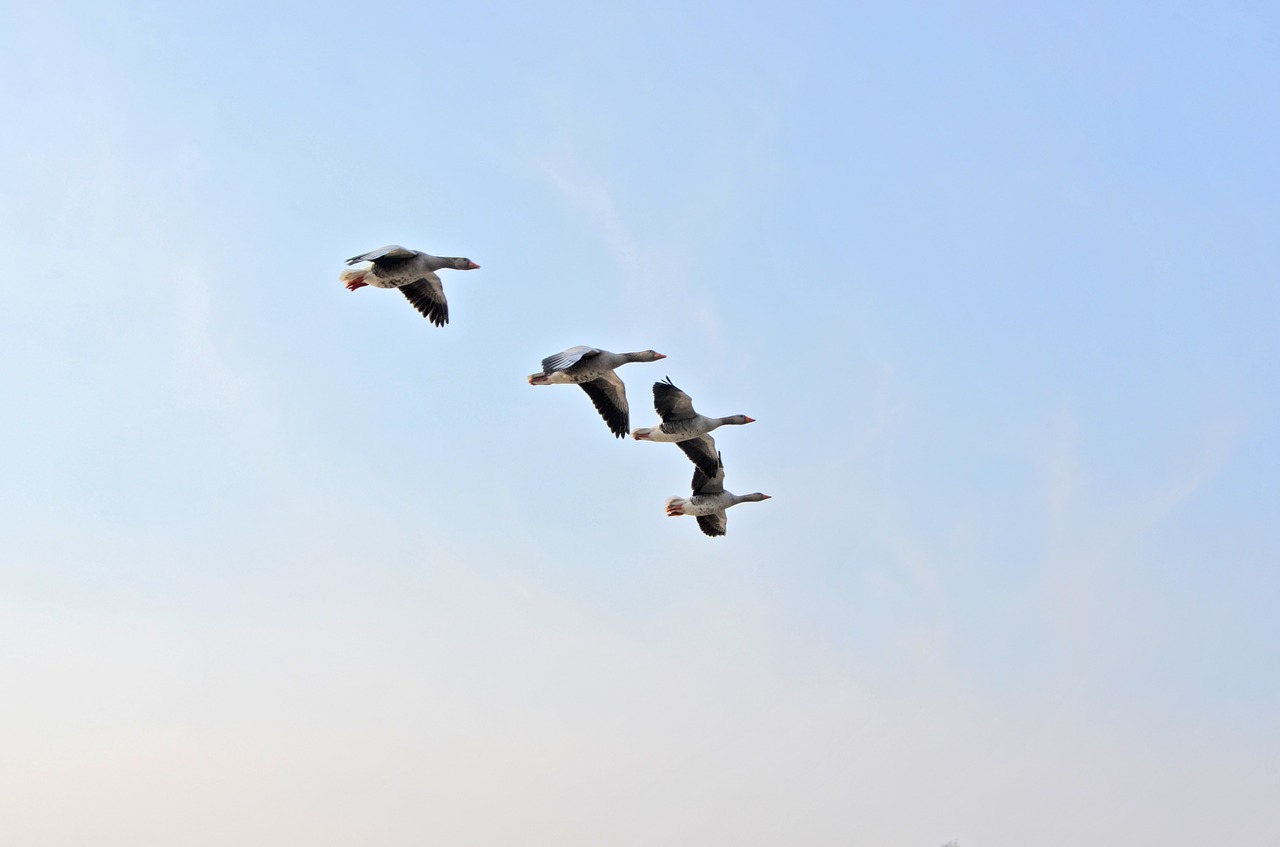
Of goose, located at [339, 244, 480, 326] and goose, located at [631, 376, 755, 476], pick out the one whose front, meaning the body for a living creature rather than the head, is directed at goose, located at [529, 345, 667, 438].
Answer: goose, located at [339, 244, 480, 326]

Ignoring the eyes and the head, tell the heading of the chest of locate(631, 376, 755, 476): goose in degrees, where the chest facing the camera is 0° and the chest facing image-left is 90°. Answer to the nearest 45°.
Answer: approximately 270°

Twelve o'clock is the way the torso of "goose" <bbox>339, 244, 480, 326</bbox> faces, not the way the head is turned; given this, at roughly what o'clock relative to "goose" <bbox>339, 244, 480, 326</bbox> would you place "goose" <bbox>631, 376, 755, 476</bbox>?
"goose" <bbox>631, 376, 755, 476</bbox> is roughly at 12 o'clock from "goose" <bbox>339, 244, 480, 326</bbox>.

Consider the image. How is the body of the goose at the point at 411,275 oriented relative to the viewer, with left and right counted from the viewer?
facing to the right of the viewer

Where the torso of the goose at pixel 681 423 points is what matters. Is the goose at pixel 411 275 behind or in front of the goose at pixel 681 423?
behind

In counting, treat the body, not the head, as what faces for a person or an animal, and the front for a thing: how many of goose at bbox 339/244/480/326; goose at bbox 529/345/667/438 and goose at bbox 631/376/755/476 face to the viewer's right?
3

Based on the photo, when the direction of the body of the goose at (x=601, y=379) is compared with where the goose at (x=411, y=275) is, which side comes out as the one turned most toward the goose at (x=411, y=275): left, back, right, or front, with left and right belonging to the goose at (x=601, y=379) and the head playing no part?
back

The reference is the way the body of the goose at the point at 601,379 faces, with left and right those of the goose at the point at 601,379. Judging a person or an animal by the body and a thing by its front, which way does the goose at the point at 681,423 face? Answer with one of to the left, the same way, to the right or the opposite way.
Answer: the same way

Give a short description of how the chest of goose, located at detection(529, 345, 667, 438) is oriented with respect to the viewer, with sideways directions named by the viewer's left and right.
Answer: facing to the right of the viewer

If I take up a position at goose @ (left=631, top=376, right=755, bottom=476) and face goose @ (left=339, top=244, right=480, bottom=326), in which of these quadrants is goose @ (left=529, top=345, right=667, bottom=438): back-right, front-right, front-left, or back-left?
front-left

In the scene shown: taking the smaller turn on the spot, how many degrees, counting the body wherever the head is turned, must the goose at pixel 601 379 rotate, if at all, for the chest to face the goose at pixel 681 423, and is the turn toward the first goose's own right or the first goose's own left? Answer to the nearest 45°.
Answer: approximately 45° to the first goose's own left

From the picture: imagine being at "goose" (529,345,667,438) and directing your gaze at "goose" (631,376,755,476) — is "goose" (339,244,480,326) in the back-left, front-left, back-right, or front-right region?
back-left

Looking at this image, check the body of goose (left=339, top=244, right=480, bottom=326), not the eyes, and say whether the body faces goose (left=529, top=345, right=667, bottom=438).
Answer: yes

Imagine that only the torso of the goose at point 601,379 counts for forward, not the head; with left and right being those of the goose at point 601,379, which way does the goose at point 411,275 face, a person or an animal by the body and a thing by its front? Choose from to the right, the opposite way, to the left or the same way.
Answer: the same way

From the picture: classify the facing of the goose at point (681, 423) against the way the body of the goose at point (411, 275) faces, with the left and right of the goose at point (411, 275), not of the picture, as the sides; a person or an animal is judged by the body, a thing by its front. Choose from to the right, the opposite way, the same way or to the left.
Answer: the same way

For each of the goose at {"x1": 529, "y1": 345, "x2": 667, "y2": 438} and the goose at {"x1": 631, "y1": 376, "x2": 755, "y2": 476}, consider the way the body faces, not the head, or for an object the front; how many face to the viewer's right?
2
